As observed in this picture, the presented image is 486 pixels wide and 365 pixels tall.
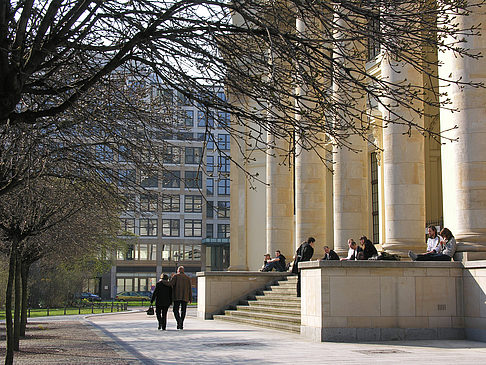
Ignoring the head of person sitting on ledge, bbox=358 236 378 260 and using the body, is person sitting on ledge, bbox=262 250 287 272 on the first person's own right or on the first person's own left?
on the first person's own right

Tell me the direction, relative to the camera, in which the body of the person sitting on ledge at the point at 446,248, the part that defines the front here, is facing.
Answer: to the viewer's left

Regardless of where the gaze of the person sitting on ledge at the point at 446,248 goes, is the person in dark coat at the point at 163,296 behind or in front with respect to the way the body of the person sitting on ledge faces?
in front

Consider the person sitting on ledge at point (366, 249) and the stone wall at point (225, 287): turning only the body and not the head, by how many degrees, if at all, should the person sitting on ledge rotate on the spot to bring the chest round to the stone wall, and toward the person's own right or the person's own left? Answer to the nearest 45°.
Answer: approximately 45° to the person's own right

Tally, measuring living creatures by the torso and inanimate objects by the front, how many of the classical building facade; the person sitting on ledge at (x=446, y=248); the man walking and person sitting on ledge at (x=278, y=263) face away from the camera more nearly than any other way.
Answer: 1

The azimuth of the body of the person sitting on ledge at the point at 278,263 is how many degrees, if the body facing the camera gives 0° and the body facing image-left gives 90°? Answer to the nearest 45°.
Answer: approximately 90°

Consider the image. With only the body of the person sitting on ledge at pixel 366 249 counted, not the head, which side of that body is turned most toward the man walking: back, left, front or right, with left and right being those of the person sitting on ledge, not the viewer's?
front

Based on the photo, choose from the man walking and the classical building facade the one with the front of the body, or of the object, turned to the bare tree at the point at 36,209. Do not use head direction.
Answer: the classical building facade

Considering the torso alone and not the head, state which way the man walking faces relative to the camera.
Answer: away from the camera
